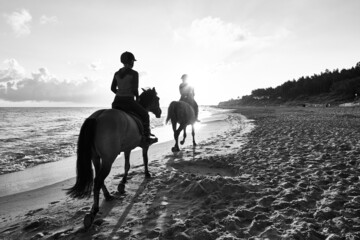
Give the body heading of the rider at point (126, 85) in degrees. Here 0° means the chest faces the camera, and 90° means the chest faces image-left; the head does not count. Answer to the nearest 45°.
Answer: approximately 225°

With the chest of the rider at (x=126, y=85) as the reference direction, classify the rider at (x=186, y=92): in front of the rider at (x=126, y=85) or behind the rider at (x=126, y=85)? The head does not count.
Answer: in front

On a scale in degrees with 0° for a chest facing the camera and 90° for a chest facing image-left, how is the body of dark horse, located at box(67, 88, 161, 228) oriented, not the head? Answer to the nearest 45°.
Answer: approximately 225°

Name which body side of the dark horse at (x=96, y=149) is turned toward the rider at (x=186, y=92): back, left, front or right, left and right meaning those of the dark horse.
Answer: front

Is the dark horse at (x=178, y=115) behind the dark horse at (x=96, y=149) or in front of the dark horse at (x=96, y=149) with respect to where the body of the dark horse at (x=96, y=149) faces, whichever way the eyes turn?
in front
